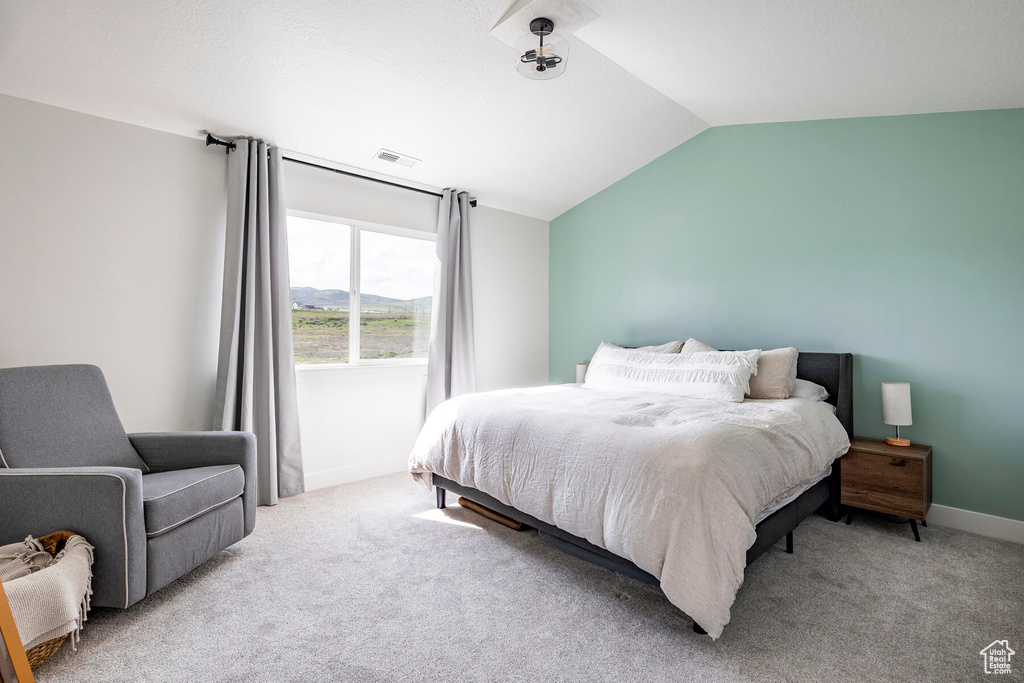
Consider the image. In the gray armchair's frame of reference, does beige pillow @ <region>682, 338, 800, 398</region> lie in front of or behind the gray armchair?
in front

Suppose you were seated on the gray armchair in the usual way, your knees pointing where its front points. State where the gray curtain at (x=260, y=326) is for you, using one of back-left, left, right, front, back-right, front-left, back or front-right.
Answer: left

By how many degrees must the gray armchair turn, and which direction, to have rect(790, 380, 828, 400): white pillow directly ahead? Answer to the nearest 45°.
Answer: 0° — it already faces it

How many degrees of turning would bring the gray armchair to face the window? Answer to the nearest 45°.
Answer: approximately 90° to its left

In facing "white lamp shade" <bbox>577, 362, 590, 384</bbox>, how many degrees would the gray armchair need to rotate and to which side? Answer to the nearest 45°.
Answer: approximately 45° to its left

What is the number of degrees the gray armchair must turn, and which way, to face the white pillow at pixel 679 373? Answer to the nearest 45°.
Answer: approximately 45° to its left

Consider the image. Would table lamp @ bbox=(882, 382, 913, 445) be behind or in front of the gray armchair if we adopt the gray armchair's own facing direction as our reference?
in front

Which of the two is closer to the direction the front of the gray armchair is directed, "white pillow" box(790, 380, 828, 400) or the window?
the white pillow

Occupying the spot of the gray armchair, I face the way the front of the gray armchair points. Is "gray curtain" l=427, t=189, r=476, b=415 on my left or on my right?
on my left

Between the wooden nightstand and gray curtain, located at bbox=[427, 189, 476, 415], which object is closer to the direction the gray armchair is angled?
the wooden nightstand

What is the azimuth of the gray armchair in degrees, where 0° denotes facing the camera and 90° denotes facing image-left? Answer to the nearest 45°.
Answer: approximately 315°

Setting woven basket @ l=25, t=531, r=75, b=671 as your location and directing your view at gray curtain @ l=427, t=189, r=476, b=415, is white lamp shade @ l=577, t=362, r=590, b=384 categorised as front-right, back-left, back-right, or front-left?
front-right
